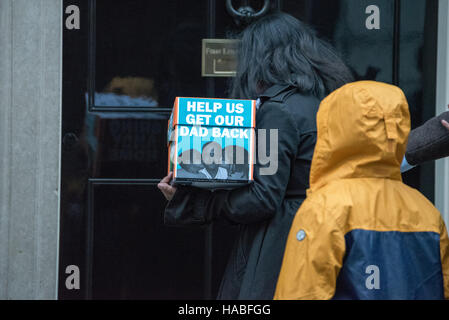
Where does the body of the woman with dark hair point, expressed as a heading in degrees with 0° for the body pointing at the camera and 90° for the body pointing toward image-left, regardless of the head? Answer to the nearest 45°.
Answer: approximately 90°

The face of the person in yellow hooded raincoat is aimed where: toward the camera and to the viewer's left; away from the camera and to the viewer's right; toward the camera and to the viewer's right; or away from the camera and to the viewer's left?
away from the camera and to the viewer's left
